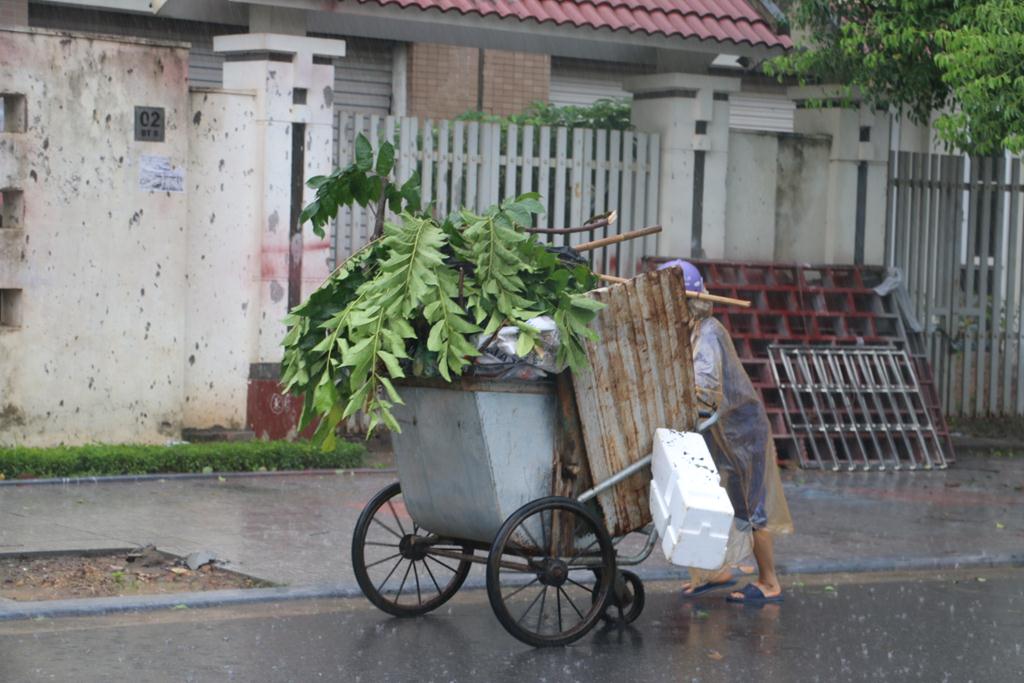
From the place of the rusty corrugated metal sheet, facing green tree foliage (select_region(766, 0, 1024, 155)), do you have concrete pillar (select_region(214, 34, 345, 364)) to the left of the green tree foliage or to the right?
left

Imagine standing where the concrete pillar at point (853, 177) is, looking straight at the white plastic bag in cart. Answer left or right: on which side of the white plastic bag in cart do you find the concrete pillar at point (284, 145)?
right

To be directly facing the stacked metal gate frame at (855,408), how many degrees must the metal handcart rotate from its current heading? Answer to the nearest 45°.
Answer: approximately 180°

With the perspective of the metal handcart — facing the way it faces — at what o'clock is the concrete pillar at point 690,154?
The concrete pillar is roughly at 5 o'clock from the metal handcart.

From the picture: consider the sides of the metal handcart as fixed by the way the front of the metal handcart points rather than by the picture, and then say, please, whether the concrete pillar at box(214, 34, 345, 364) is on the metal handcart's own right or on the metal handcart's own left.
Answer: on the metal handcart's own right

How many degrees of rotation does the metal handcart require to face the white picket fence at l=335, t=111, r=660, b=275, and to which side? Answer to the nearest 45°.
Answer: approximately 135° to its right

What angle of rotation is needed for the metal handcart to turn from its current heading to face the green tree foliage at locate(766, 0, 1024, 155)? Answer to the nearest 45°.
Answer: approximately 180°

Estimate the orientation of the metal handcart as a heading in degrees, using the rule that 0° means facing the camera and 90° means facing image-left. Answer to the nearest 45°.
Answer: approximately 45°
